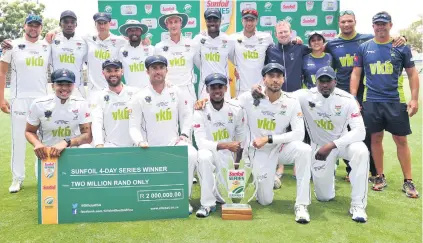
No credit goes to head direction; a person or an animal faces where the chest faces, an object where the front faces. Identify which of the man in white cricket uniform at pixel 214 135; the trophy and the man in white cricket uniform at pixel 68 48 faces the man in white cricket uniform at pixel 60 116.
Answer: the man in white cricket uniform at pixel 68 48

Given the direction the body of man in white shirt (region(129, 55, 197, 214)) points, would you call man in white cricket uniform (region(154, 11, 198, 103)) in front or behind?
behind

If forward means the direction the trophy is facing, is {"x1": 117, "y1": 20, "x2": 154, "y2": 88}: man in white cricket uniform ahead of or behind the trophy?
behind

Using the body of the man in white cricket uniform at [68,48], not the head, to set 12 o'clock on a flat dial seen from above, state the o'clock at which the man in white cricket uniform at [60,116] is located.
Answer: the man in white cricket uniform at [60,116] is roughly at 12 o'clock from the man in white cricket uniform at [68,48].
